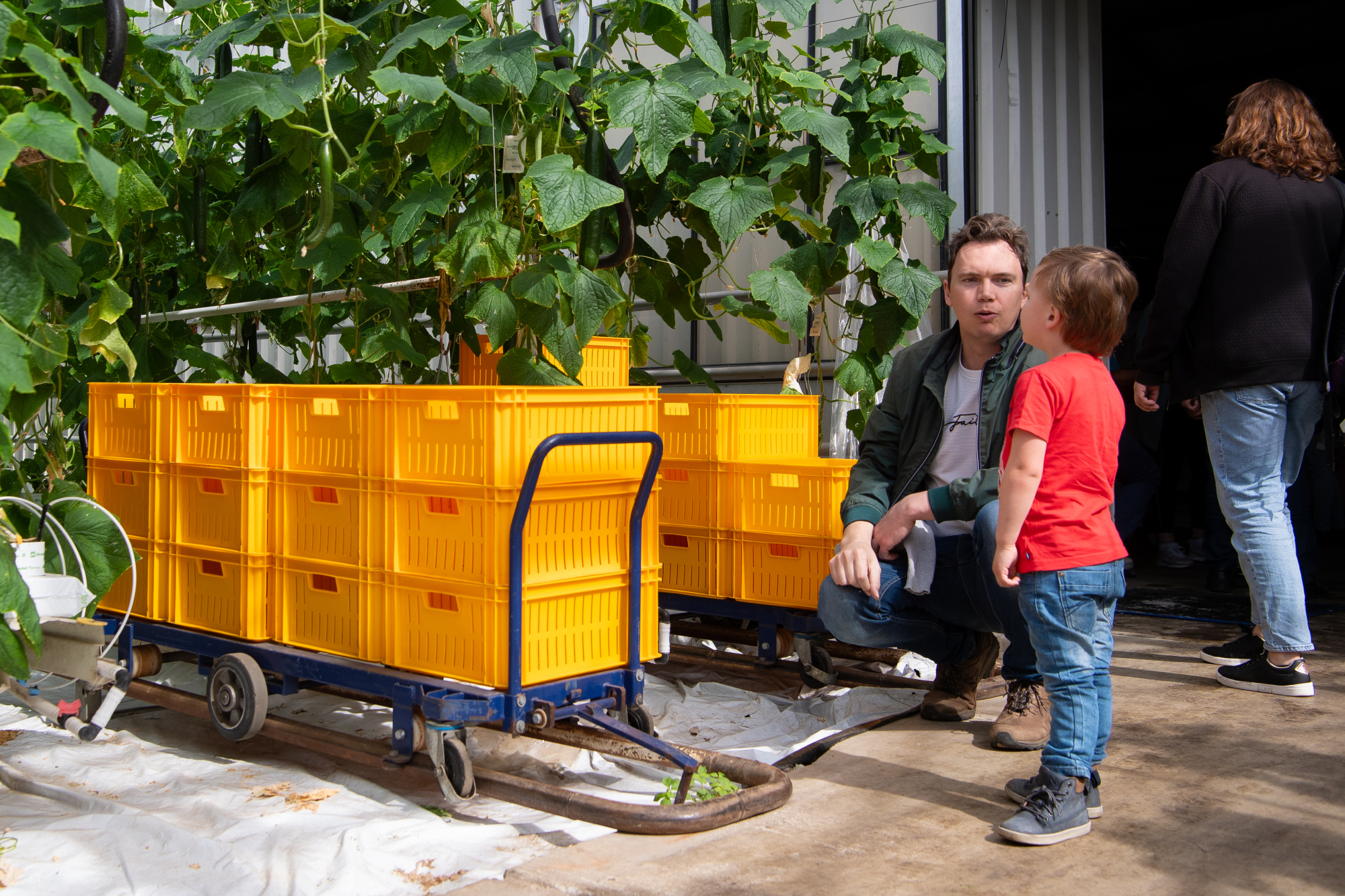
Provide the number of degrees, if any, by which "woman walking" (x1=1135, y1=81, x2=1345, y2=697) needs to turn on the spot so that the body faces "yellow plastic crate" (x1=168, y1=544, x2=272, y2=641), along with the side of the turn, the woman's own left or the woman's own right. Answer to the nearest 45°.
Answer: approximately 90° to the woman's own left

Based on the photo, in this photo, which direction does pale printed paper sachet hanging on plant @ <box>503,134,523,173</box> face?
toward the camera

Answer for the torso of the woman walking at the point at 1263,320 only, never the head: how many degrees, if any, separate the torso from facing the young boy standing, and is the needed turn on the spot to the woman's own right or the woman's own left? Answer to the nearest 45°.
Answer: approximately 135° to the woman's own left

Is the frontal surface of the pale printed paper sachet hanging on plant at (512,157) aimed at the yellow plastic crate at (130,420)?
no

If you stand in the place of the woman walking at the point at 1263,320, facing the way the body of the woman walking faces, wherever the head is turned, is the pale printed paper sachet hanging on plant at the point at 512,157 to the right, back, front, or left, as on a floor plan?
left

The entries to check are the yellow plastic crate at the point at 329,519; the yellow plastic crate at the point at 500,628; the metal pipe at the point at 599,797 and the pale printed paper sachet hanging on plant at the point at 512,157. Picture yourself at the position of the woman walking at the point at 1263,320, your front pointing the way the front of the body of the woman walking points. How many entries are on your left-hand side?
4

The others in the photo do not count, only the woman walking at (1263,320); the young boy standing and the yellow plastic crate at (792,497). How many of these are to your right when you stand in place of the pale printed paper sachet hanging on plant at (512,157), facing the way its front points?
0

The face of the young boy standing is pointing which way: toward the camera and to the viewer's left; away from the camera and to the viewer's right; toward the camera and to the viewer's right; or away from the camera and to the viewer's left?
away from the camera and to the viewer's left

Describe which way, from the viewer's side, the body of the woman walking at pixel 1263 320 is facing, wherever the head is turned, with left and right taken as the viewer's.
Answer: facing away from the viewer and to the left of the viewer

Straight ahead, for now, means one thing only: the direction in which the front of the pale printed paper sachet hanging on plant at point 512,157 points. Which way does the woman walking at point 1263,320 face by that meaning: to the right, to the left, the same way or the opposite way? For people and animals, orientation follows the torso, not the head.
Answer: the opposite way

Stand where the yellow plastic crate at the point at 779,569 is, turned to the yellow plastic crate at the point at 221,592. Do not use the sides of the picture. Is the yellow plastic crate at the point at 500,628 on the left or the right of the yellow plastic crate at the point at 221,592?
left

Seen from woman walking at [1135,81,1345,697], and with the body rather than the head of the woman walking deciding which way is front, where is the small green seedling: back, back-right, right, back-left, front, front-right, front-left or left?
left

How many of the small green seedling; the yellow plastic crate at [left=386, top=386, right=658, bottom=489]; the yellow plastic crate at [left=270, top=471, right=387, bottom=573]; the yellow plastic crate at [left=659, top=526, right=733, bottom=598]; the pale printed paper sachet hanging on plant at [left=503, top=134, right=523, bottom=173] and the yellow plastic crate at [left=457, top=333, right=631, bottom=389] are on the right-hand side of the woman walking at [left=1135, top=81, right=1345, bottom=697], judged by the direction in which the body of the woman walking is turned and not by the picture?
0

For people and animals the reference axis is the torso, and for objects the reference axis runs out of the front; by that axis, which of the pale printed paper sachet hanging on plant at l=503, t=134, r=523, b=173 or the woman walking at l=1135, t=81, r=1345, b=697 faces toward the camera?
the pale printed paper sachet hanging on plant
